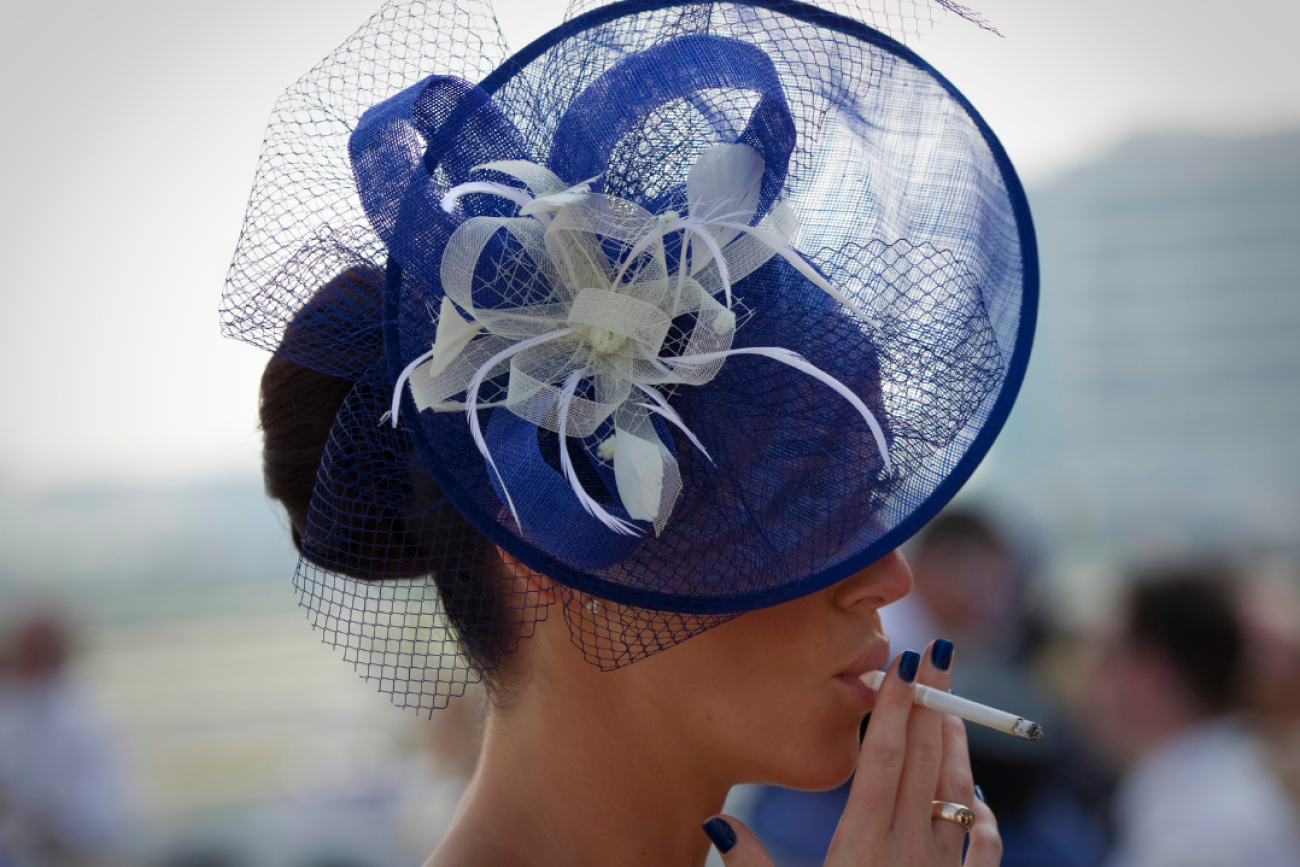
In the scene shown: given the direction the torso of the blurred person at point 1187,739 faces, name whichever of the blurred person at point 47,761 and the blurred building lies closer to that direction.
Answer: the blurred person

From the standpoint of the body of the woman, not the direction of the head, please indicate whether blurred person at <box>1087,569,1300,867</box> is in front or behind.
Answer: in front

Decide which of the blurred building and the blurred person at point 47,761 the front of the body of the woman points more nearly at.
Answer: the blurred building

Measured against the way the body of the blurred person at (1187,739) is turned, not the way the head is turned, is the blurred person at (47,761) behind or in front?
in front

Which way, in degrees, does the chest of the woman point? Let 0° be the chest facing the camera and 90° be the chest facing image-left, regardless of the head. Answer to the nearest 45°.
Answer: approximately 270°

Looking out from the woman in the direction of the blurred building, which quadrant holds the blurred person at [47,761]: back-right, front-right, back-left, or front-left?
front-left

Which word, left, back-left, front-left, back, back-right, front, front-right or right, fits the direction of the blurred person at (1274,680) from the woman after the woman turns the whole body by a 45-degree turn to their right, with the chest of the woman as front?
left

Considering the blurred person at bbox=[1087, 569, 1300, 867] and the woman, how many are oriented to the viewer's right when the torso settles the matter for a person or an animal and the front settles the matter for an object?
1

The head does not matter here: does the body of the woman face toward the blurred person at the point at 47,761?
no

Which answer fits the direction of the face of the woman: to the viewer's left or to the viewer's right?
to the viewer's right
